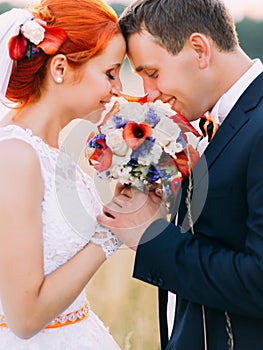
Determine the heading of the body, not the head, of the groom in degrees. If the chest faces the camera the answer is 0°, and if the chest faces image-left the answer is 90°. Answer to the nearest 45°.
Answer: approximately 90°

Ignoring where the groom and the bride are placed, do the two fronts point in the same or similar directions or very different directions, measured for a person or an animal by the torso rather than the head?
very different directions

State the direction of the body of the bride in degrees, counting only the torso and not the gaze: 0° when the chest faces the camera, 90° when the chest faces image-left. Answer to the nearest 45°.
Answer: approximately 270°

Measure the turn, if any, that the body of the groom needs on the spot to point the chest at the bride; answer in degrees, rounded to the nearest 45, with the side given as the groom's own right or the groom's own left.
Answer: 0° — they already face them

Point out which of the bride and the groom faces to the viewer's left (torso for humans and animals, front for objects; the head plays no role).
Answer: the groom
